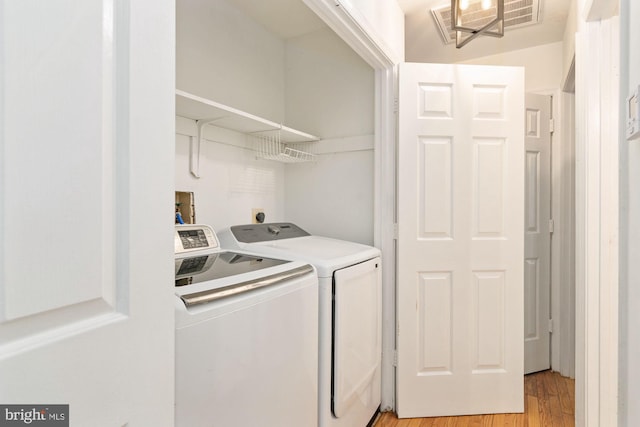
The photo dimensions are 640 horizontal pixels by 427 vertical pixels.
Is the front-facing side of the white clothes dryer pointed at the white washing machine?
no

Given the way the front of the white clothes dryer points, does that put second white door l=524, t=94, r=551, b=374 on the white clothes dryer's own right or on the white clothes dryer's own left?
on the white clothes dryer's own left

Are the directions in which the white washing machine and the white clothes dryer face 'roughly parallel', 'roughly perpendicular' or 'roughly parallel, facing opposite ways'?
roughly parallel

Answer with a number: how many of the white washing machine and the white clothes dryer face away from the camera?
0

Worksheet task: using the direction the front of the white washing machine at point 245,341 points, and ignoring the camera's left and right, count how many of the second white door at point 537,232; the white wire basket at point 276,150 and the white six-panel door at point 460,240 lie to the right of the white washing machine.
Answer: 0

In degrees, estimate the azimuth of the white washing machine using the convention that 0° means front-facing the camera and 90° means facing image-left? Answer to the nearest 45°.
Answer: approximately 315°

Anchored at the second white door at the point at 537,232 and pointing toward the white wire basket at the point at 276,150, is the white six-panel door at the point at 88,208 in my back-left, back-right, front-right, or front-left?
front-left

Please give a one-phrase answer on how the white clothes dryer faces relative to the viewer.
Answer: facing the viewer and to the right of the viewer

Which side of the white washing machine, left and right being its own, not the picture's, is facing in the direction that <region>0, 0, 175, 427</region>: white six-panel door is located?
right

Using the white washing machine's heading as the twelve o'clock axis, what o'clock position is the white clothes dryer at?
The white clothes dryer is roughly at 9 o'clock from the white washing machine.

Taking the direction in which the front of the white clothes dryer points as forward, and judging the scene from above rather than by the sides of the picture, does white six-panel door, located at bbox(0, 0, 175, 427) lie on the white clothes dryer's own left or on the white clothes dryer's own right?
on the white clothes dryer's own right

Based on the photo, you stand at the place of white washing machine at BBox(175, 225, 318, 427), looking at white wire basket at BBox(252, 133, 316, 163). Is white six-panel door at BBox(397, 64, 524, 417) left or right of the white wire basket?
right
